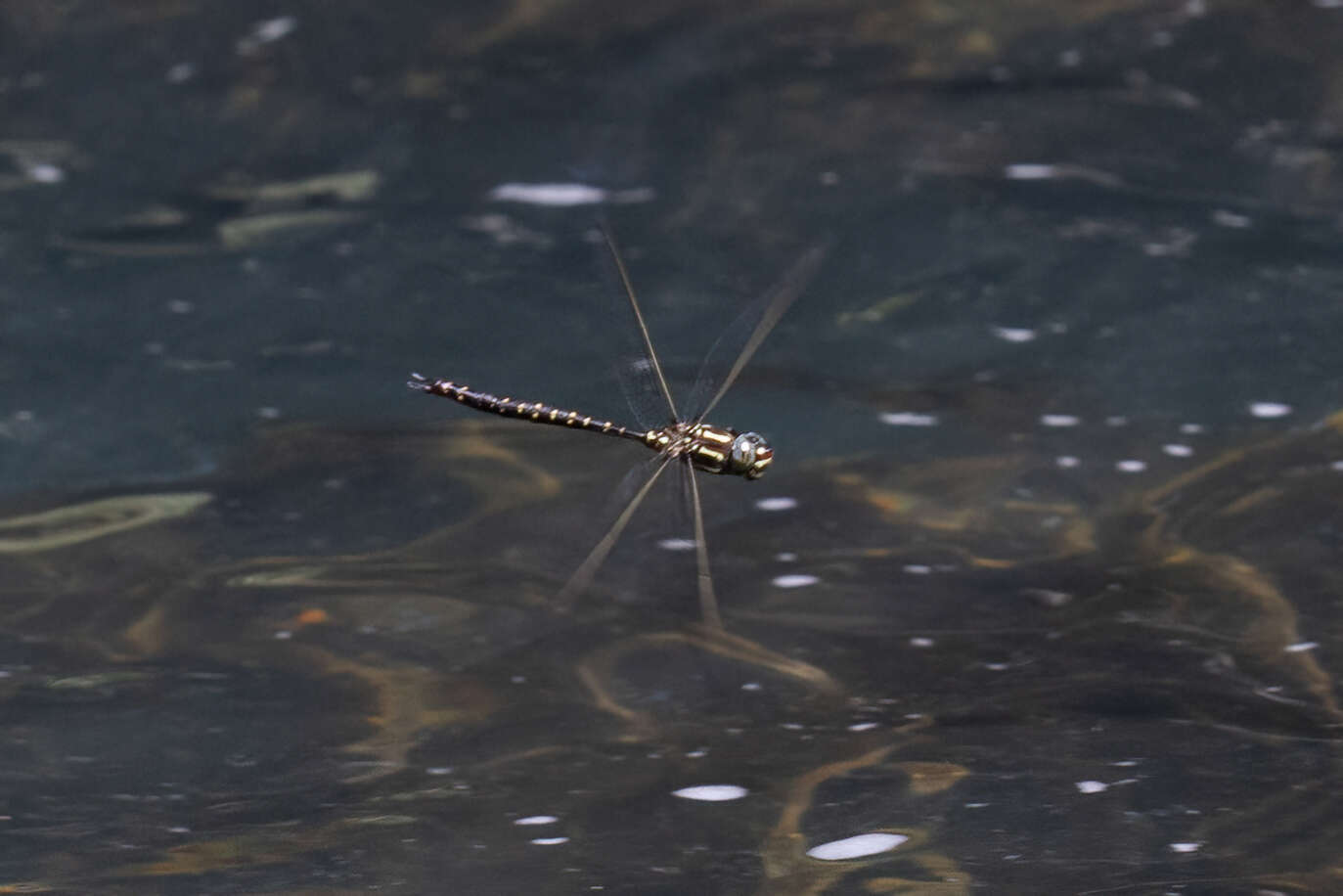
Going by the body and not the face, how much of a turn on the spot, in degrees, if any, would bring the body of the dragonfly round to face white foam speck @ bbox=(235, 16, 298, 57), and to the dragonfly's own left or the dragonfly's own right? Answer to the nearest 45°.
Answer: approximately 135° to the dragonfly's own left

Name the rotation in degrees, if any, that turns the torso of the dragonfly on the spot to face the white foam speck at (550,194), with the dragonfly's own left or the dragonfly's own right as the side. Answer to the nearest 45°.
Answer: approximately 90° to the dragonfly's own left

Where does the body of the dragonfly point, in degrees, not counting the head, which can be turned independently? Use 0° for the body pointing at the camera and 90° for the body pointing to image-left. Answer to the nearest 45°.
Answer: approximately 270°

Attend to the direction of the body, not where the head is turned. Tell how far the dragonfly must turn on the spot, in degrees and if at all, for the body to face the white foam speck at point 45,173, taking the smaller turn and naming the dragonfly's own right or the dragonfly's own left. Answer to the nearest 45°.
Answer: approximately 135° to the dragonfly's own left

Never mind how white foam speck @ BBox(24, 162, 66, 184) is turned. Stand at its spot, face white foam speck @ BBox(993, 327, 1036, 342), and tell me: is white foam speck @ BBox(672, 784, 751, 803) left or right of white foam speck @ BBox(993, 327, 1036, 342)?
right

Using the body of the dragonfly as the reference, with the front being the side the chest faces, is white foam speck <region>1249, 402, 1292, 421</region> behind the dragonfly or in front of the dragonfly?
in front

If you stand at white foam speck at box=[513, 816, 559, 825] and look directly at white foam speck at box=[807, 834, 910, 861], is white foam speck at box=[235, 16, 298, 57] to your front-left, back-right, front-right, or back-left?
back-left

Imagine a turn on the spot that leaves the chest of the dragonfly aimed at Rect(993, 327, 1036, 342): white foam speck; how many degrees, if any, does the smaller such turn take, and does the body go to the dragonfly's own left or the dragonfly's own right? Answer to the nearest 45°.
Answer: approximately 45° to the dragonfly's own left

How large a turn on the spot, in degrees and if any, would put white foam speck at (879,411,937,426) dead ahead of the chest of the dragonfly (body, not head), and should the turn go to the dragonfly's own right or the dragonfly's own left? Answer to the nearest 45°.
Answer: approximately 45° to the dragonfly's own left
